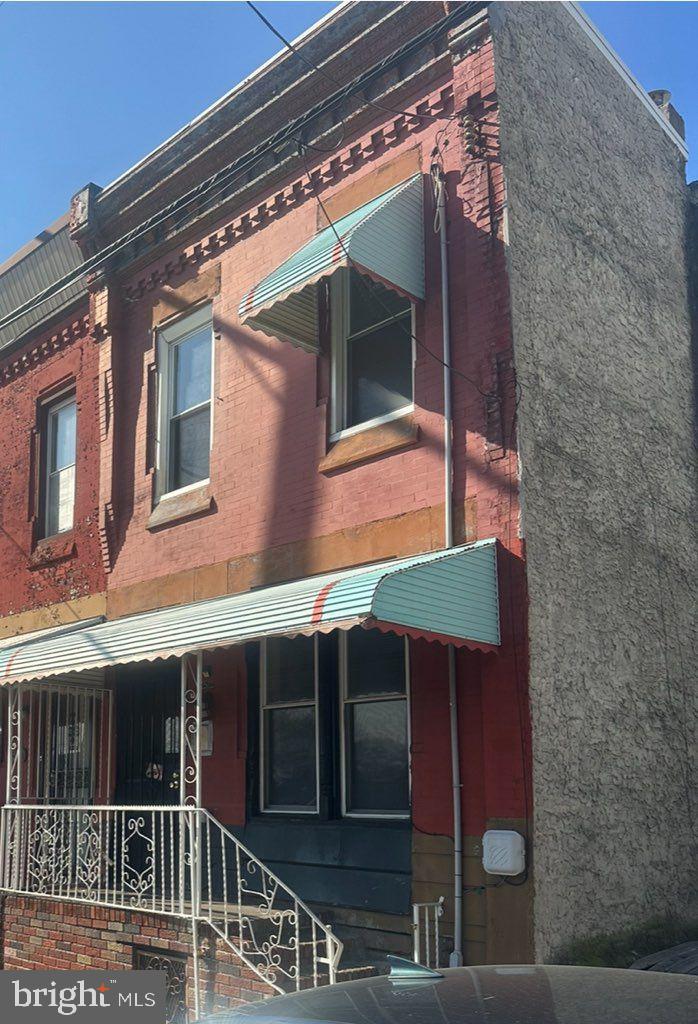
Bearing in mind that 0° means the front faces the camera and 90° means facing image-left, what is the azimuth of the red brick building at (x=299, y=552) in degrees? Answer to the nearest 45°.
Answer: approximately 45°
